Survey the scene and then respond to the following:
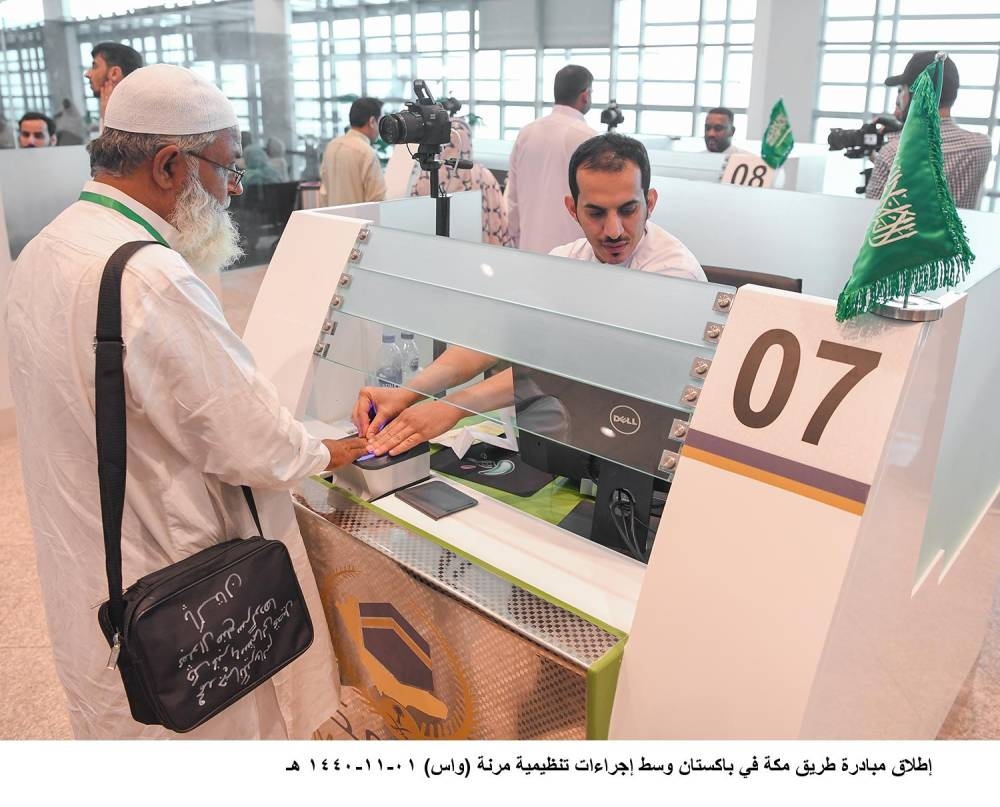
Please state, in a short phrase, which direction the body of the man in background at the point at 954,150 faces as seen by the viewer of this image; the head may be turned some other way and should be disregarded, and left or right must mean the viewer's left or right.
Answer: facing away from the viewer and to the left of the viewer

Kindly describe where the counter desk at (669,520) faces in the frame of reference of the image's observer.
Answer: facing the viewer and to the left of the viewer

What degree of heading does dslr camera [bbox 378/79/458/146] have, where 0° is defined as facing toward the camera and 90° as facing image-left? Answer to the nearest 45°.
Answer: approximately 45°

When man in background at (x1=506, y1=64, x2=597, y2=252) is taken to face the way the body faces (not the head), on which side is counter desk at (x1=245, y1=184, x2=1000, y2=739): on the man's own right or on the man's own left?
on the man's own right

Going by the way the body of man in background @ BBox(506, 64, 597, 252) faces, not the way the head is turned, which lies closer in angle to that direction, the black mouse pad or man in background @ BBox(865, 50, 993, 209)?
the man in background

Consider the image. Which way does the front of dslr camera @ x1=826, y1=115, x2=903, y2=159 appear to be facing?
to the viewer's left

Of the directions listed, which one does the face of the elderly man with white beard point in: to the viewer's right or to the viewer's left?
to the viewer's right

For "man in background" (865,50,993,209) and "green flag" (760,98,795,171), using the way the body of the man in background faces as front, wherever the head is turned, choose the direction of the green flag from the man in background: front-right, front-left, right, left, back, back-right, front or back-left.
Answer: front

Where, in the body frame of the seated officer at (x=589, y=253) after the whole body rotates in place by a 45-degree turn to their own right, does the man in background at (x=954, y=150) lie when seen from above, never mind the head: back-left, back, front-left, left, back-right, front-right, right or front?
back-right
